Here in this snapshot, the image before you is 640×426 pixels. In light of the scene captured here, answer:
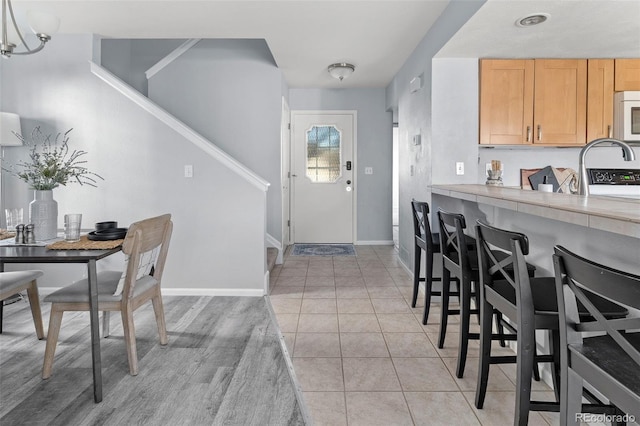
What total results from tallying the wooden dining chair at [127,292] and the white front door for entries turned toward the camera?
1

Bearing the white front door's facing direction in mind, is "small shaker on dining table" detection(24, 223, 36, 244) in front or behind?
in front

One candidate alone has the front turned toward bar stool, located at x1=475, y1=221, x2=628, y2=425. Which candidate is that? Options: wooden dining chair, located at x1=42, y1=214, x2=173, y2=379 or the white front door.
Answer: the white front door

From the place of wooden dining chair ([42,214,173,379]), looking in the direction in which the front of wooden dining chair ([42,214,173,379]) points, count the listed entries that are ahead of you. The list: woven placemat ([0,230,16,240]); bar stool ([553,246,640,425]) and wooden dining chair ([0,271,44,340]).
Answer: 2

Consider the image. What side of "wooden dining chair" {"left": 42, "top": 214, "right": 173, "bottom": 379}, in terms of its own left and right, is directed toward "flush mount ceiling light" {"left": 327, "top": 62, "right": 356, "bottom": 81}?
right

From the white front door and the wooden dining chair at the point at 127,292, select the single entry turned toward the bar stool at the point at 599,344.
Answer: the white front door

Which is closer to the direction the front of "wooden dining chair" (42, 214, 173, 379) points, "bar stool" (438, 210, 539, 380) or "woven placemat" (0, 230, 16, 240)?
the woven placemat

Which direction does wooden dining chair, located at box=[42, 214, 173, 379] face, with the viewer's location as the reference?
facing away from the viewer and to the left of the viewer

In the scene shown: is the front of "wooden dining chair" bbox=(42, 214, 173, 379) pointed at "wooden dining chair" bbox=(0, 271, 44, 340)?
yes

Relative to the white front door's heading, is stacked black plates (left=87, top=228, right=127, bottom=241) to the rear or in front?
in front
